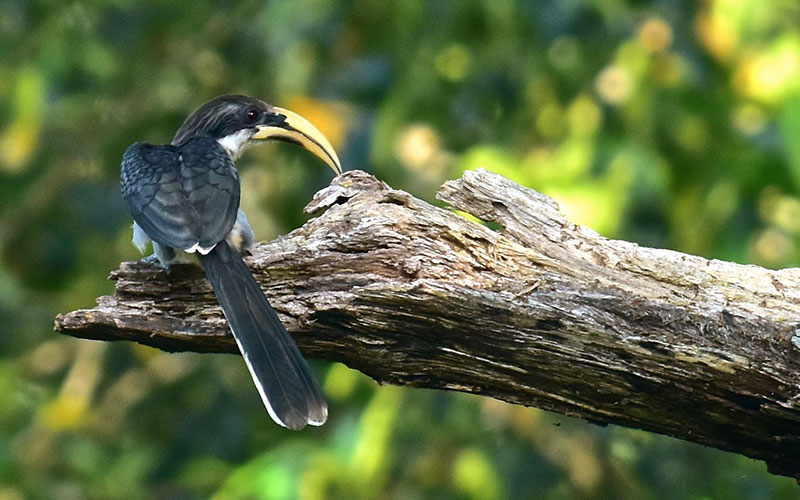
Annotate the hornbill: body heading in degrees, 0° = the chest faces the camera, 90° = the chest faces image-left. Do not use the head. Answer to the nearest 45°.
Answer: approximately 180°
